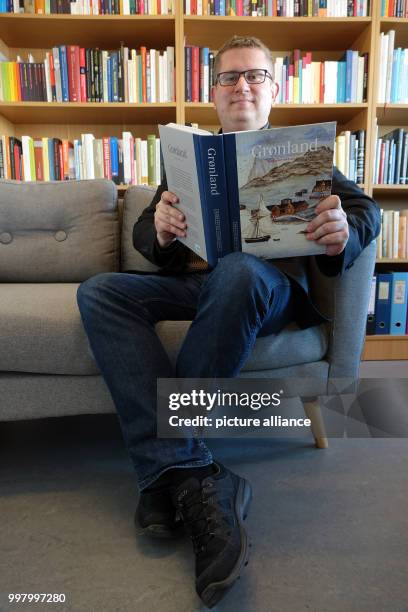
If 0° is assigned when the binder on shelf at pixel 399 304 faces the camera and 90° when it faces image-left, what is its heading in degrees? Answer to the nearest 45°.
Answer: approximately 0°

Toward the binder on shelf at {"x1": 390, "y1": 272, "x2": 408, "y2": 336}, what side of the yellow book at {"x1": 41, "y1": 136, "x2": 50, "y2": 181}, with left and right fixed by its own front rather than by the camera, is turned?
left

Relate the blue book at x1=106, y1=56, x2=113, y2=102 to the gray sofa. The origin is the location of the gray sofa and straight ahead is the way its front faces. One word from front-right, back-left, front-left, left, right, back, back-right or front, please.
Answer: back
